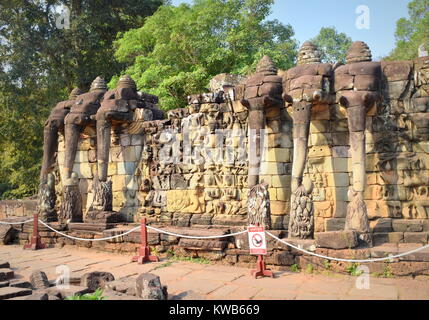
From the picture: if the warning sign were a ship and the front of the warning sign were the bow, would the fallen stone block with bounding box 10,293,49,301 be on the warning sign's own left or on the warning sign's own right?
on the warning sign's own right

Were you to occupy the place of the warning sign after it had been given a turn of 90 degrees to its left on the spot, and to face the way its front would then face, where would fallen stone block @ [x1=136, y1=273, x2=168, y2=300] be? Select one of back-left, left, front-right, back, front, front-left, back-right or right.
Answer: back-right

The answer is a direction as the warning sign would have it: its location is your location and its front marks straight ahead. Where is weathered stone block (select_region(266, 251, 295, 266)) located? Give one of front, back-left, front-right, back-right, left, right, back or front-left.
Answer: back-left

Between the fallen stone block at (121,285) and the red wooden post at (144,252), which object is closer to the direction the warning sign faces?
the fallen stone block

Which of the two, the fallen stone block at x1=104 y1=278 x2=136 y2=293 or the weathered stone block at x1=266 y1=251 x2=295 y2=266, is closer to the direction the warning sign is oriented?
the fallen stone block

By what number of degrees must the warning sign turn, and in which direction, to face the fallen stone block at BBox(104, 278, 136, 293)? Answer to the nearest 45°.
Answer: approximately 45° to its right

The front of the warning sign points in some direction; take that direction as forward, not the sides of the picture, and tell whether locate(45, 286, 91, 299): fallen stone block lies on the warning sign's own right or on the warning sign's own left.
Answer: on the warning sign's own right

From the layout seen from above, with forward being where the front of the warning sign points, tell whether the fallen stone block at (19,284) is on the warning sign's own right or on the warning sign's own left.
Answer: on the warning sign's own right

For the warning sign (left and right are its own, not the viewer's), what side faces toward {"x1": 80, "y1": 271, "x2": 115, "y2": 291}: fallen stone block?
right

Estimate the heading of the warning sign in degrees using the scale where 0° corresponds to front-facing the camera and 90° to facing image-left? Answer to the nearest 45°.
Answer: approximately 0°

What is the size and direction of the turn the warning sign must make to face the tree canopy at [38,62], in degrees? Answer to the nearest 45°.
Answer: approximately 135° to its right

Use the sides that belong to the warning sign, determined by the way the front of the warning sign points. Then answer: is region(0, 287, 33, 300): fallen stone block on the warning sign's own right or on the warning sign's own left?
on the warning sign's own right

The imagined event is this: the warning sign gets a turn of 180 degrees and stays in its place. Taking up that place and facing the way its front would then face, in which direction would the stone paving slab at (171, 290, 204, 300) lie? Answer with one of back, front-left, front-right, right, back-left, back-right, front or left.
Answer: back-left
